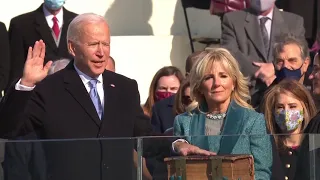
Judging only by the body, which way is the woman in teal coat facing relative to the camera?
toward the camera

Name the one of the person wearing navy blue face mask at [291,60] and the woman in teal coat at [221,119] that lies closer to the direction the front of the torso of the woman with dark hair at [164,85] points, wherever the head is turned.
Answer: the woman in teal coat

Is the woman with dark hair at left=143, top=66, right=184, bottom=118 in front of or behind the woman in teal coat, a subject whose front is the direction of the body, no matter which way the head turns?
behind

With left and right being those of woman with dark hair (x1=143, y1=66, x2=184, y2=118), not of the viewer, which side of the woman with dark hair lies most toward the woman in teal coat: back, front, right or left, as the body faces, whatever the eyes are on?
front

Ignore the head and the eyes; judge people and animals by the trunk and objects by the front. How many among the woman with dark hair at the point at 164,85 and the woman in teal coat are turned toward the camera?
2

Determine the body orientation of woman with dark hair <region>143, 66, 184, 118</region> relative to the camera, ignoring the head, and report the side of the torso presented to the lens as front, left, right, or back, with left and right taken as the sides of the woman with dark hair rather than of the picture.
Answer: front

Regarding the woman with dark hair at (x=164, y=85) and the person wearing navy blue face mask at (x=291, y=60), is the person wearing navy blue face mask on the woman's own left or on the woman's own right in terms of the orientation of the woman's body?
on the woman's own left
